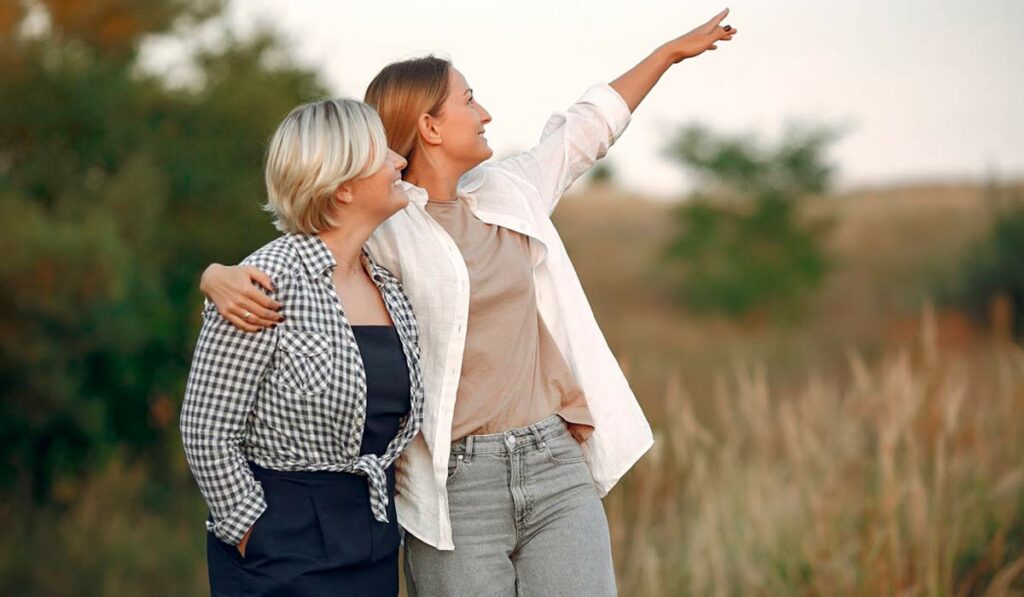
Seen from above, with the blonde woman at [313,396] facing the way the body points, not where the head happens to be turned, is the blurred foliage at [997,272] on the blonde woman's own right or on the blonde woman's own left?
on the blonde woman's own left

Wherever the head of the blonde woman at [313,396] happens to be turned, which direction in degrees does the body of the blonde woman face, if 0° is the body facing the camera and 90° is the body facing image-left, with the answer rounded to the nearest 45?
approximately 315°
